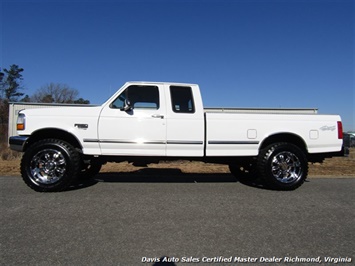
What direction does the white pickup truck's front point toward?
to the viewer's left
